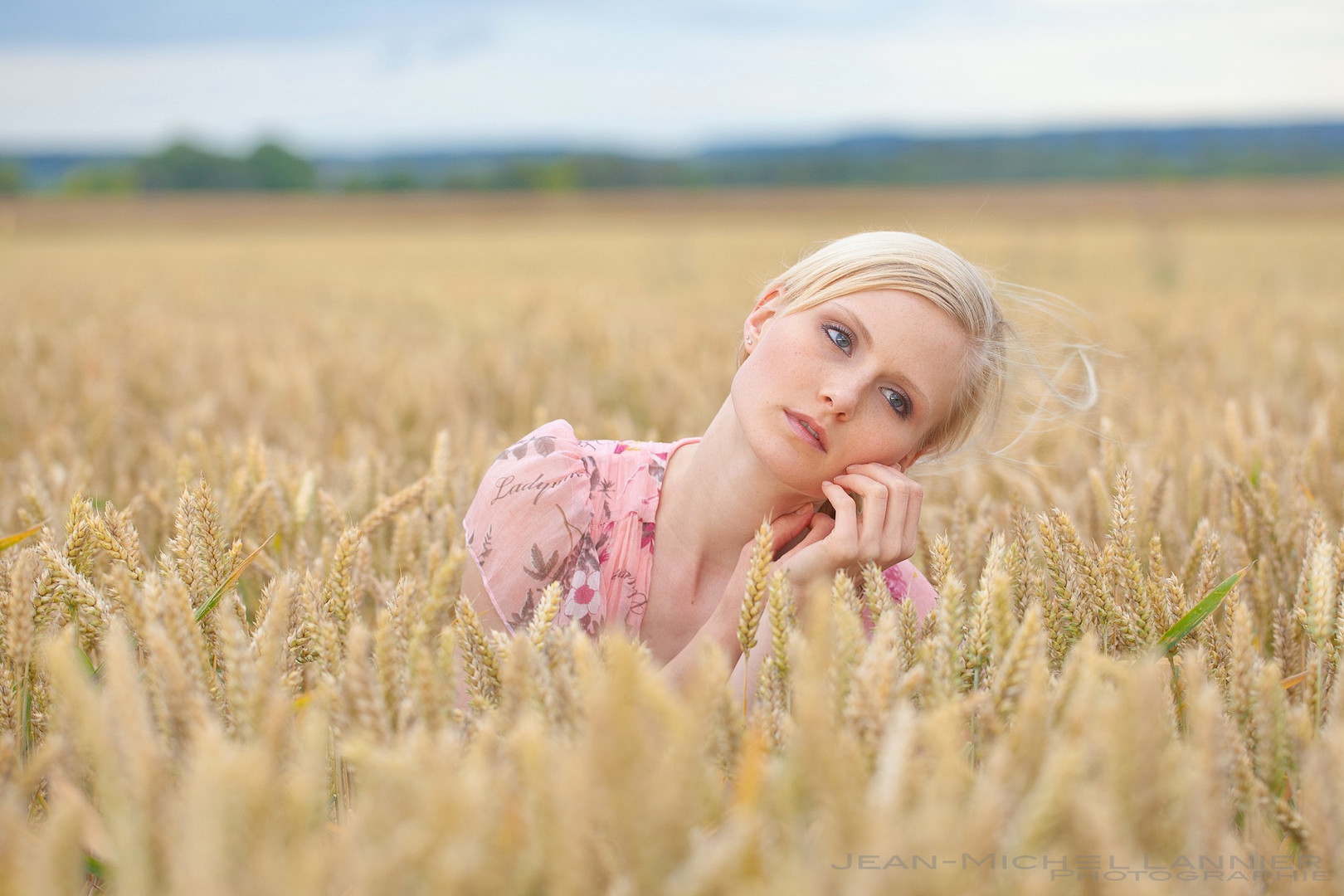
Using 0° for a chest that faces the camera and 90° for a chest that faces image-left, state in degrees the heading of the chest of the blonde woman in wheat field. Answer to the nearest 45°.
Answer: approximately 0°
